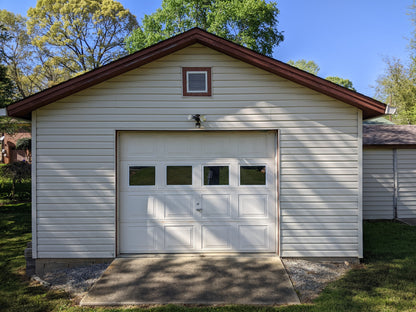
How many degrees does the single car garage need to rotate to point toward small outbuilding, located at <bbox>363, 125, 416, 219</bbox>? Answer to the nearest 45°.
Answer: approximately 135° to its left

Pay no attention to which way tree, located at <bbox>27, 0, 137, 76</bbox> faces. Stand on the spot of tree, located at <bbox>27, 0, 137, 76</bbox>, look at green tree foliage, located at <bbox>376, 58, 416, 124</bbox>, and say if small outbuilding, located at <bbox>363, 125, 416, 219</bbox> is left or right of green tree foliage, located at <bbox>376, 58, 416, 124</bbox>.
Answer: right

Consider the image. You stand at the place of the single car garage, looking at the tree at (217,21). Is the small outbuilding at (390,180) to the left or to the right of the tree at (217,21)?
right

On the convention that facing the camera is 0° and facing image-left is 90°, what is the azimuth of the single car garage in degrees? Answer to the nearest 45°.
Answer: approximately 0°

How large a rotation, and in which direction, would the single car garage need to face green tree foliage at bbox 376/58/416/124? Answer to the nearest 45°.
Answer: approximately 135° to its left

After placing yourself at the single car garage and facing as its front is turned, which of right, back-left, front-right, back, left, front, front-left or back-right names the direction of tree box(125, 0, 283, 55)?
back
